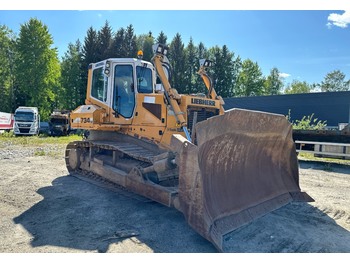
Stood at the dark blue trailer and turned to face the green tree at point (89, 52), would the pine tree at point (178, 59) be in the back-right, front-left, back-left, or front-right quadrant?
front-right

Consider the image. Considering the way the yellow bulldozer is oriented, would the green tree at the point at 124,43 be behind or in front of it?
behind

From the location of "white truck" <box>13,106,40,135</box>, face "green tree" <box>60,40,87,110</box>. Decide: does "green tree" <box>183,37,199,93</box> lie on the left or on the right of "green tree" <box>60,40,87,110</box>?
right

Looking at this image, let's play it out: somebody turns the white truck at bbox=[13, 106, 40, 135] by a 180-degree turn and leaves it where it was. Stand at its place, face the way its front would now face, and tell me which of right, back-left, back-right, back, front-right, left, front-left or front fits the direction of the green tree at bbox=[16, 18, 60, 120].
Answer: front

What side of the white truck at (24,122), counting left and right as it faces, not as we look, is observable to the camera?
front

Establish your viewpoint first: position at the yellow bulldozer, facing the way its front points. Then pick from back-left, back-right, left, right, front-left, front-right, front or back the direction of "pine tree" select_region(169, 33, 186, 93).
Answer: back-left

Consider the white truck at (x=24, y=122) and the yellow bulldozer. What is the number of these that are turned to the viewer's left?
0

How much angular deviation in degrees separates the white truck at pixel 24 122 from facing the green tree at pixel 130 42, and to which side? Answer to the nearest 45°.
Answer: approximately 135° to its left

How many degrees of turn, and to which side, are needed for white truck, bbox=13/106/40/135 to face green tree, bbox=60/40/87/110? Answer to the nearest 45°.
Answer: approximately 180°

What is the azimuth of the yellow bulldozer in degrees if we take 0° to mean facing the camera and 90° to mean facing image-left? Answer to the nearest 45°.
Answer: approximately 315°

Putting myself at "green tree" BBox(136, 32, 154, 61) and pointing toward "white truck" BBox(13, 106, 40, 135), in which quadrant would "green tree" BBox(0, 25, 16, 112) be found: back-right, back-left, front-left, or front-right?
front-right

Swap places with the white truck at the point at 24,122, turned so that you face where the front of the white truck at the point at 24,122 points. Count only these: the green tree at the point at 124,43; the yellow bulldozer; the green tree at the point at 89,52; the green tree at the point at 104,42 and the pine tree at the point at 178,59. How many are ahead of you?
1

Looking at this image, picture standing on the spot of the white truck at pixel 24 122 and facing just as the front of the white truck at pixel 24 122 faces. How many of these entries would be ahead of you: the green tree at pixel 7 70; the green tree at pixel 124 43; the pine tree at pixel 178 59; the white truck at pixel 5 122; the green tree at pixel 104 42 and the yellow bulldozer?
1

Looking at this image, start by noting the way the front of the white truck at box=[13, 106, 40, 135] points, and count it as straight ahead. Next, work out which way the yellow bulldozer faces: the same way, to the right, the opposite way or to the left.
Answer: the same way

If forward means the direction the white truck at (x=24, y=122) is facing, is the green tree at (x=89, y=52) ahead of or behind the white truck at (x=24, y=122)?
behind
